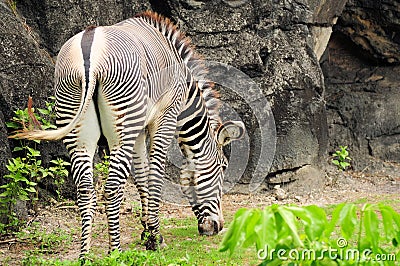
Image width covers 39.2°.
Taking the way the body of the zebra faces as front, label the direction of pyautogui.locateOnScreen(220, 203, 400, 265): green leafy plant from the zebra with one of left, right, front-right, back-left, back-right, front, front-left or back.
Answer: back-right

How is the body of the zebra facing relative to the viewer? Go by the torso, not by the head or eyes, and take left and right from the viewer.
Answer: facing away from the viewer and to the right of the viewer
